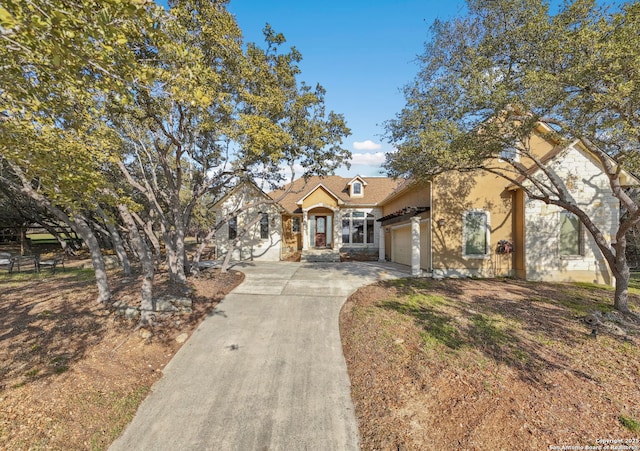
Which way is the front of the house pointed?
toward the camera

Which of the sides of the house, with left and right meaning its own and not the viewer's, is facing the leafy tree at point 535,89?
front

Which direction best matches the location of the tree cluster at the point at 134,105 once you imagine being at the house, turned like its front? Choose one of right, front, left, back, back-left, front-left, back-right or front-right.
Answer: front-right
